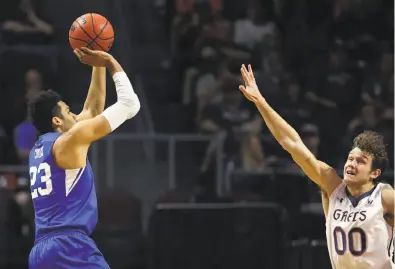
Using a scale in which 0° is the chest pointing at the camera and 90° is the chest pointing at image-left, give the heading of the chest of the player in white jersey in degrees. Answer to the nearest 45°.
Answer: approximately 45°

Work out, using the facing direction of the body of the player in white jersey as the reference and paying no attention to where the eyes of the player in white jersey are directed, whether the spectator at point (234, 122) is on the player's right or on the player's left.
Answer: on the player's right

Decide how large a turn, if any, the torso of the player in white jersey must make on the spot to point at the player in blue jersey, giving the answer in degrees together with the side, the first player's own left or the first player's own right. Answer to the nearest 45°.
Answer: approximately 45° to the first player's own right

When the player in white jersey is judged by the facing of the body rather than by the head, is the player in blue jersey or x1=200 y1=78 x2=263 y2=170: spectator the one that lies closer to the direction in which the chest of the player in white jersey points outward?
the player in blue jersey

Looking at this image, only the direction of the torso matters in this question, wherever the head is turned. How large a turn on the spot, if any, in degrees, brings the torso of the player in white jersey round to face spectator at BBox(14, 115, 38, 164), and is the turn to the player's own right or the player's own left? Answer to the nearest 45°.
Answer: approximately 90° to the player's own right

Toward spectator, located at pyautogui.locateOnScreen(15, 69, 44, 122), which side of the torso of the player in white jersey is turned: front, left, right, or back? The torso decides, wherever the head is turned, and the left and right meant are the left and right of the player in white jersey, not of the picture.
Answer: right
